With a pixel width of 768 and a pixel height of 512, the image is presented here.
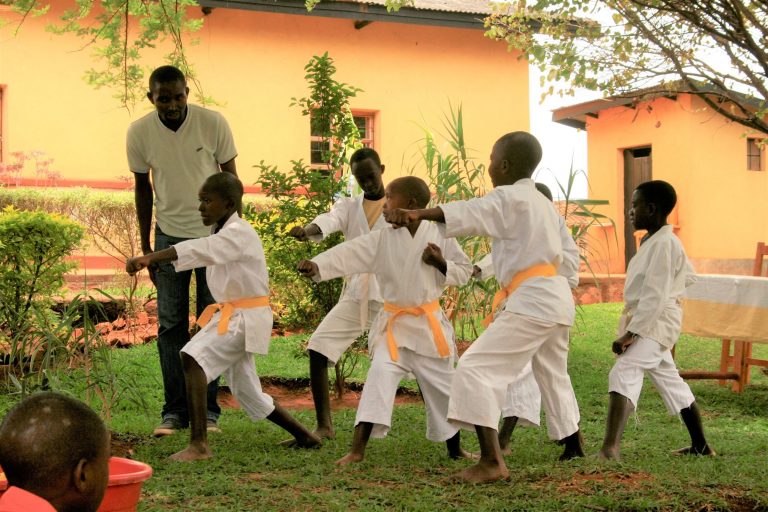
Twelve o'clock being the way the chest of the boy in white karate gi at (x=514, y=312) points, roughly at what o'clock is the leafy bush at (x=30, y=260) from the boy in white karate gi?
The leafy bush is roughly at 1 o'clock from the boy in white karate gi.

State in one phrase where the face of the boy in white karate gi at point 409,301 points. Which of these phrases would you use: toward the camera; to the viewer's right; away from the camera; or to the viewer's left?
to the viewer's left

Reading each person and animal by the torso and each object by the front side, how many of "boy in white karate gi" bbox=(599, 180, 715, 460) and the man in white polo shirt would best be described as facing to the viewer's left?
1

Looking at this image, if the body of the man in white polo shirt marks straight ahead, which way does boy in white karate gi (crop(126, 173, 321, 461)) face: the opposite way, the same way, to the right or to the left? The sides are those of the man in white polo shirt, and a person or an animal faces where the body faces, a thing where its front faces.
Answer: to the right

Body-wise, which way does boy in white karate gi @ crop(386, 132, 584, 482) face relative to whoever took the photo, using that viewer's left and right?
facing to the left of the viewer

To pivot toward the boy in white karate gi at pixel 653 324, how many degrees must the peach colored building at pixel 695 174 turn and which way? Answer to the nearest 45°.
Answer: approximately 45° to its left

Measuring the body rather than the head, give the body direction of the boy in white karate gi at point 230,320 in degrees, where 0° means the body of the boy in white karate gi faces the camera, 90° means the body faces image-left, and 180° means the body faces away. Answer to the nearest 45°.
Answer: approximately 90°

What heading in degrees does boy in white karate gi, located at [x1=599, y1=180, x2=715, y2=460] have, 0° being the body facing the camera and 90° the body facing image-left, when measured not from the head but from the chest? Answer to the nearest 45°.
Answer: approximately 90°

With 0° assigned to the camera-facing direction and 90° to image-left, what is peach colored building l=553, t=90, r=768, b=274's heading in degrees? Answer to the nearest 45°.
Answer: approximately 45°

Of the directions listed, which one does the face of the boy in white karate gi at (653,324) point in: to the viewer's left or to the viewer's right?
to the viewer's left
